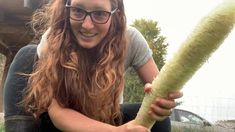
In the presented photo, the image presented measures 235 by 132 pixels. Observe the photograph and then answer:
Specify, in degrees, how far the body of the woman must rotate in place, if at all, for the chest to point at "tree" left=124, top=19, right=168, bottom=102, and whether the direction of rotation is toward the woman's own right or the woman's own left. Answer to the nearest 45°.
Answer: approximately 180°

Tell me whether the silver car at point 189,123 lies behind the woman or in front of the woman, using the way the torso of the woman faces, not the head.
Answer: behind

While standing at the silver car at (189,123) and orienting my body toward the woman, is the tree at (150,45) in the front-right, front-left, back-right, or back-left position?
back-right
